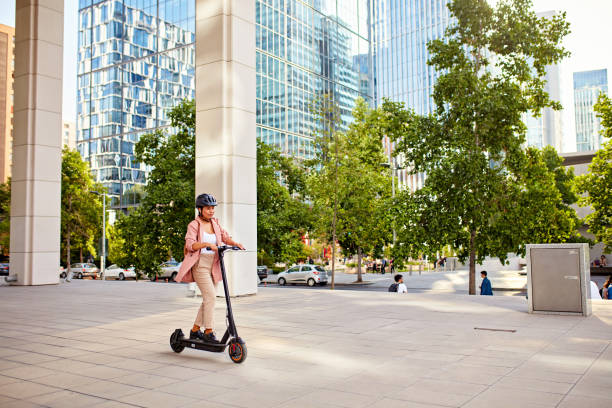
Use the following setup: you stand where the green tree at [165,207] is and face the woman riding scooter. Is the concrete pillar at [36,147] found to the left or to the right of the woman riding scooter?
right

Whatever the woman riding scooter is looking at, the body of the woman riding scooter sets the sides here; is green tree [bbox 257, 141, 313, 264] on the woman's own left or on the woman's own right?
on the woman's own left

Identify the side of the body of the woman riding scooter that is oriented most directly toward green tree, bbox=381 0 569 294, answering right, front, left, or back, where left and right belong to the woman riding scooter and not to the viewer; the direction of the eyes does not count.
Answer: left

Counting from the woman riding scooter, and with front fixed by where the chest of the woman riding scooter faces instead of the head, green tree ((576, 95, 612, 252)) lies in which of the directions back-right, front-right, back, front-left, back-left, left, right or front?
left

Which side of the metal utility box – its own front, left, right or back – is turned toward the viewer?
front

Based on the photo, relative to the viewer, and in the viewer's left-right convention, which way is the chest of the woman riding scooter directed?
facing the viewer and to the right of the viewer

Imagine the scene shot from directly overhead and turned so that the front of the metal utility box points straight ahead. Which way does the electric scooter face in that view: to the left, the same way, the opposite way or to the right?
to the left

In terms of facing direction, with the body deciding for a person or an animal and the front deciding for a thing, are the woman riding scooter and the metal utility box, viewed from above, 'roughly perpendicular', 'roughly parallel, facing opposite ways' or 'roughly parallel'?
roughly perpendicular

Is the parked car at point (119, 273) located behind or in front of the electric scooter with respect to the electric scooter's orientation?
behind

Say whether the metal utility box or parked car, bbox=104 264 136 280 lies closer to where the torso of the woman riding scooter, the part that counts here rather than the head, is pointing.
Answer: the metal utility box

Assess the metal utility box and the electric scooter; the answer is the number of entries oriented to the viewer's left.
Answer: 0

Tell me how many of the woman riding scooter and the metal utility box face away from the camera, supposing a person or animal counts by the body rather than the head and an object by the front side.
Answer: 0
